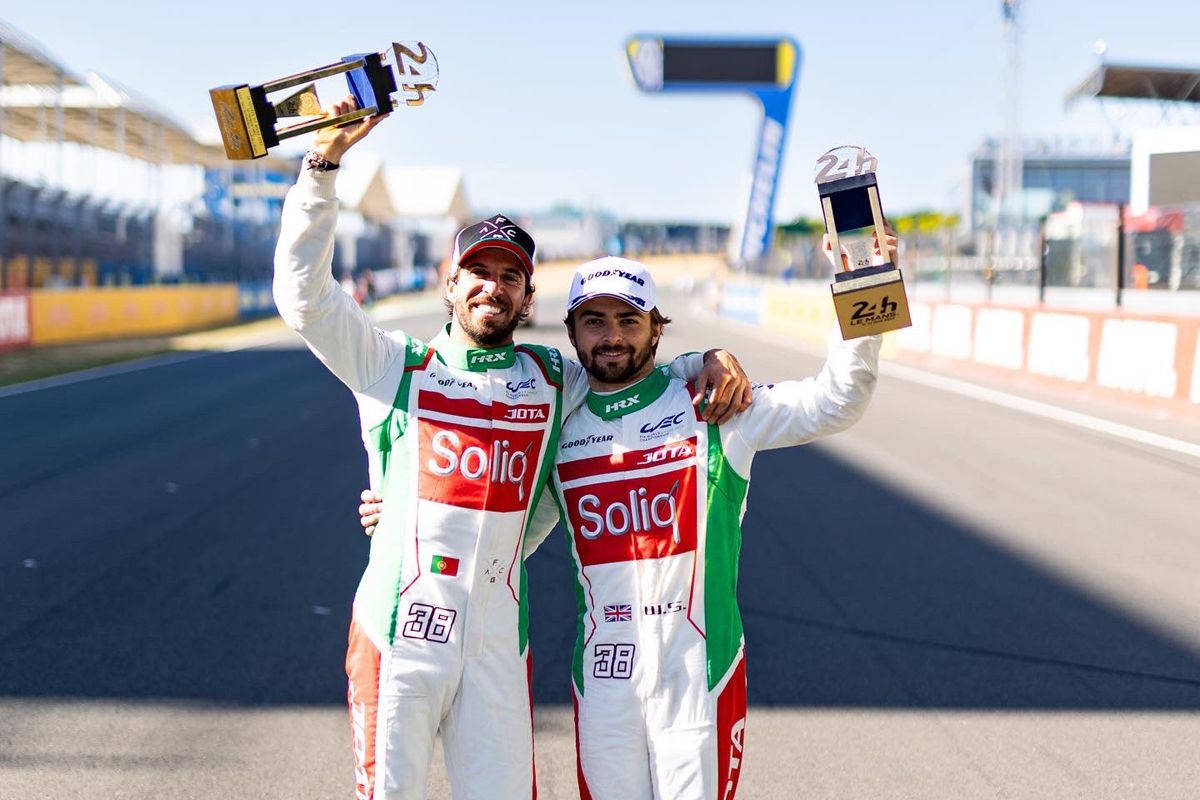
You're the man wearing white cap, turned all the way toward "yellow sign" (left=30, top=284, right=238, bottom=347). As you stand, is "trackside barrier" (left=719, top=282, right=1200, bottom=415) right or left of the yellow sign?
right

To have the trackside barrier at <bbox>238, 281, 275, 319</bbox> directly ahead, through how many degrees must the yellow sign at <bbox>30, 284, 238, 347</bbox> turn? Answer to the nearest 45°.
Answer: approximately 135° to its left

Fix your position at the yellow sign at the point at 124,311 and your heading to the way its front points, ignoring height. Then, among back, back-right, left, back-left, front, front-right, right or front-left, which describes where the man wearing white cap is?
front-right

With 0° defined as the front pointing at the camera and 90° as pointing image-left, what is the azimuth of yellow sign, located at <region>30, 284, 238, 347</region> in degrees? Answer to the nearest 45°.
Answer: approximately 315°

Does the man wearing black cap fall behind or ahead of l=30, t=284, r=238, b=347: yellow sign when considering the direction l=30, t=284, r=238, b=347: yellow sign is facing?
ahead

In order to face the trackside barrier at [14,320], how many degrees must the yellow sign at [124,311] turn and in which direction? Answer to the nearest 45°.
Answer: approximately 45° to its right

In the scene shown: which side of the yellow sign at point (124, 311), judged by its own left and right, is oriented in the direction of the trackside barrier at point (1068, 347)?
front
